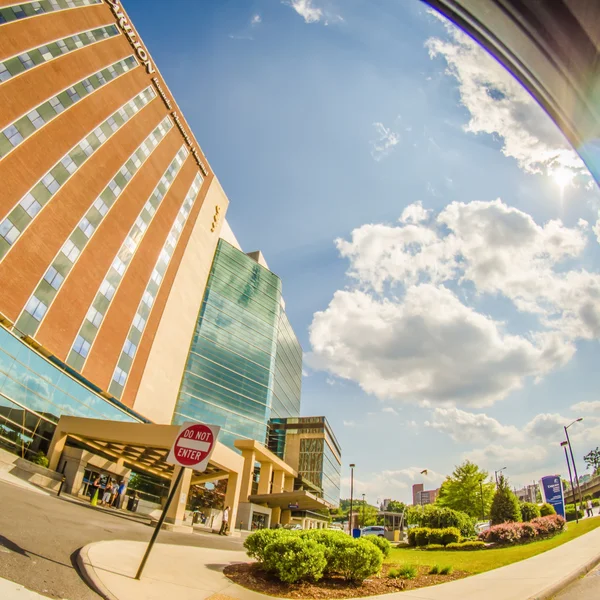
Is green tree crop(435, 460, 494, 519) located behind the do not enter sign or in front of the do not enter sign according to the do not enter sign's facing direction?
behind

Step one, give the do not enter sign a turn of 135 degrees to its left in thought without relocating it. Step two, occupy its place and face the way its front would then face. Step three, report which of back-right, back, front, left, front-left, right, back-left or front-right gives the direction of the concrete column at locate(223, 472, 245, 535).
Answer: front-left

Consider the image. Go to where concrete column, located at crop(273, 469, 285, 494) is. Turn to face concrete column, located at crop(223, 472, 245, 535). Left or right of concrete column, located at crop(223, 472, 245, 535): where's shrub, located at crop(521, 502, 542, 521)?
left

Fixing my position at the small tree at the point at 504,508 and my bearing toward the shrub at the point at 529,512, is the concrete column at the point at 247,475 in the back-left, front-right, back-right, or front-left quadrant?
back-left

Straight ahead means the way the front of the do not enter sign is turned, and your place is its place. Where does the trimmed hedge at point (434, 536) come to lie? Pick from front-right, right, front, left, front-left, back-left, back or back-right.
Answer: back-left

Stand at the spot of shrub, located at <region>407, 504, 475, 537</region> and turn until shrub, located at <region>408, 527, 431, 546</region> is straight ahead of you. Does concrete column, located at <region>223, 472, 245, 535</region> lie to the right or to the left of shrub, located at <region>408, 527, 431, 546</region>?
right

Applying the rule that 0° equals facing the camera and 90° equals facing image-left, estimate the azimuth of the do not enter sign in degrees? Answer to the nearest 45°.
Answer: approximately 0°

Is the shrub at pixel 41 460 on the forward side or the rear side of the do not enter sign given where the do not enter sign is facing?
on the rear side

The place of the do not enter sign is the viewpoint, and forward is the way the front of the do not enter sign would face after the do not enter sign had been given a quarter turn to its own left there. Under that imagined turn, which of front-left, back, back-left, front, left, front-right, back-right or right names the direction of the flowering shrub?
front-left

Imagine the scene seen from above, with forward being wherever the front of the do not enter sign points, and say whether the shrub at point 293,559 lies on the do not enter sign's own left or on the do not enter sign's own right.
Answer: on the do not enter sign's own left

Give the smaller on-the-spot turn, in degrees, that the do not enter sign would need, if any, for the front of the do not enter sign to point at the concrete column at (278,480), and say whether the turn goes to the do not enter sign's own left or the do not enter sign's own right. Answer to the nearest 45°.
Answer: approximately 180°

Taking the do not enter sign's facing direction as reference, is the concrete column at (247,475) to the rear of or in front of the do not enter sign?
to the rear

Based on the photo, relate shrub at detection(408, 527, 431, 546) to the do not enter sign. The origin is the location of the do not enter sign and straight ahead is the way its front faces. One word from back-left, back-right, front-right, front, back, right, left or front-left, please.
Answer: back-left

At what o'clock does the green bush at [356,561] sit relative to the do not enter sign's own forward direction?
The green bush is roughly at 8 o'clock from the do not enter sign.
